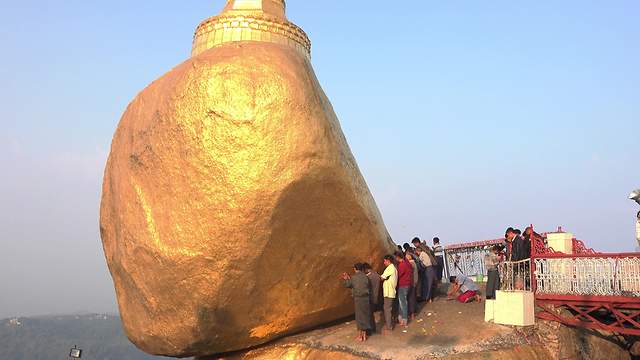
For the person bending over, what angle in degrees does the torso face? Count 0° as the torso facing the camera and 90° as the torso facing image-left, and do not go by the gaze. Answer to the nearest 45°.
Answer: approximately 90°

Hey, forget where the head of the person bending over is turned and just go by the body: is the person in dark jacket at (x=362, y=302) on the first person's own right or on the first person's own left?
on the first person's own left

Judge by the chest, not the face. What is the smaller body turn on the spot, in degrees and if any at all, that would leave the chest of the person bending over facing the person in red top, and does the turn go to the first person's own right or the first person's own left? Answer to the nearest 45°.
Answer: approximately 45° to the first person's own left

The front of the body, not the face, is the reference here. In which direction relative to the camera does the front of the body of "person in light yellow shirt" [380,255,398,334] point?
to the viewer's left

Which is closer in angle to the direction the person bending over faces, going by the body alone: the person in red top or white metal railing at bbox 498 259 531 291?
the person in red top

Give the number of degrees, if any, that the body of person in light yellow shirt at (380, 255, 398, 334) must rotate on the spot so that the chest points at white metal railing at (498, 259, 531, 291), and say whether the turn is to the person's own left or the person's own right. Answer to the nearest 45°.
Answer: approximately 180°

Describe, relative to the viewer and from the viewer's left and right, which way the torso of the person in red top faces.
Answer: facing to the left of the viewer

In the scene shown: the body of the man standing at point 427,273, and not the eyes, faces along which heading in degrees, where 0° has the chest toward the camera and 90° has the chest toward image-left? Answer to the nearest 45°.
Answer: approximately 90°

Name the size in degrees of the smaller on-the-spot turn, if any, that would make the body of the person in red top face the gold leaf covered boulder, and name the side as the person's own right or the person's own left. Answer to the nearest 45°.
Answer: approximately 45° to the person's own left

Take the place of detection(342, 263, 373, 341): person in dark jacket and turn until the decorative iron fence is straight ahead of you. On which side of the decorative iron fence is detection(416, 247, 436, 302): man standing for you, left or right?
left
